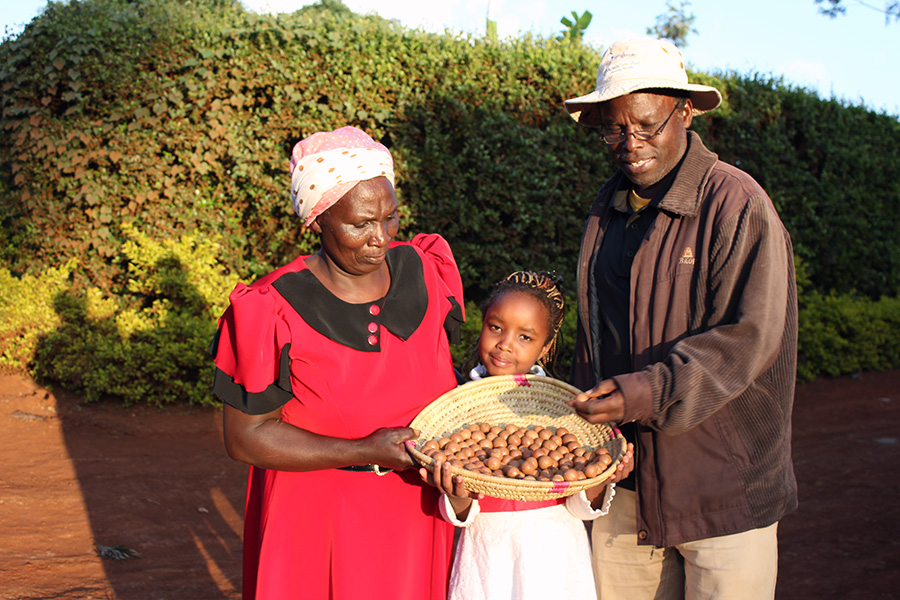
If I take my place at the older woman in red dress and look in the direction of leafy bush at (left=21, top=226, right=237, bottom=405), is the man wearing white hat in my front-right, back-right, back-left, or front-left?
back-right

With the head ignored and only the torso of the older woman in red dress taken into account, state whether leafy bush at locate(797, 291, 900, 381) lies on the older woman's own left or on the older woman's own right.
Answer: on the older woman's own left

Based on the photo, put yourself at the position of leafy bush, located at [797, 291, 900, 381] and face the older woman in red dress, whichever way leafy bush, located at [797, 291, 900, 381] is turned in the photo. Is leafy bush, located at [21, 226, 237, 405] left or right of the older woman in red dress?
right

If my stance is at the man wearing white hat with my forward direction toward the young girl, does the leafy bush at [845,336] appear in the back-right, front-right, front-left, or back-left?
back-right

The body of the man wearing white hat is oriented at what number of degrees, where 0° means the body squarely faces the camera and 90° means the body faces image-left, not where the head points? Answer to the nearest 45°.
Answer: approximately 45°

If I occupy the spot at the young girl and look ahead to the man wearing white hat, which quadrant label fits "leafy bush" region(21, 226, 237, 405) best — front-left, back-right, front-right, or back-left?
back-left

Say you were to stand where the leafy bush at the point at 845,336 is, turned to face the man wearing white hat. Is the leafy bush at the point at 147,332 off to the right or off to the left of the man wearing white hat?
right

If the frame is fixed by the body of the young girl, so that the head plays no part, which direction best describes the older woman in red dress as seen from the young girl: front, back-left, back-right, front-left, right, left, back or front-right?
right

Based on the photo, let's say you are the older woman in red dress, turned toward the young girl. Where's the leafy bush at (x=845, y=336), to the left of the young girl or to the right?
left

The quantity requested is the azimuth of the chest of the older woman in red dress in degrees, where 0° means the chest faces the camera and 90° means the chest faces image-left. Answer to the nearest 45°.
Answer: approximately 315°

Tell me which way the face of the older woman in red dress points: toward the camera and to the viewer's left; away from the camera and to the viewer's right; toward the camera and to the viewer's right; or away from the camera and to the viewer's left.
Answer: toward the camera and to the viewer's right

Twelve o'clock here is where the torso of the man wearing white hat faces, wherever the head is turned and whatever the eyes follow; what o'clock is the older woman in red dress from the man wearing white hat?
The older woman in red dress is roughly at 1 o'clock from the man wearing white hat.
